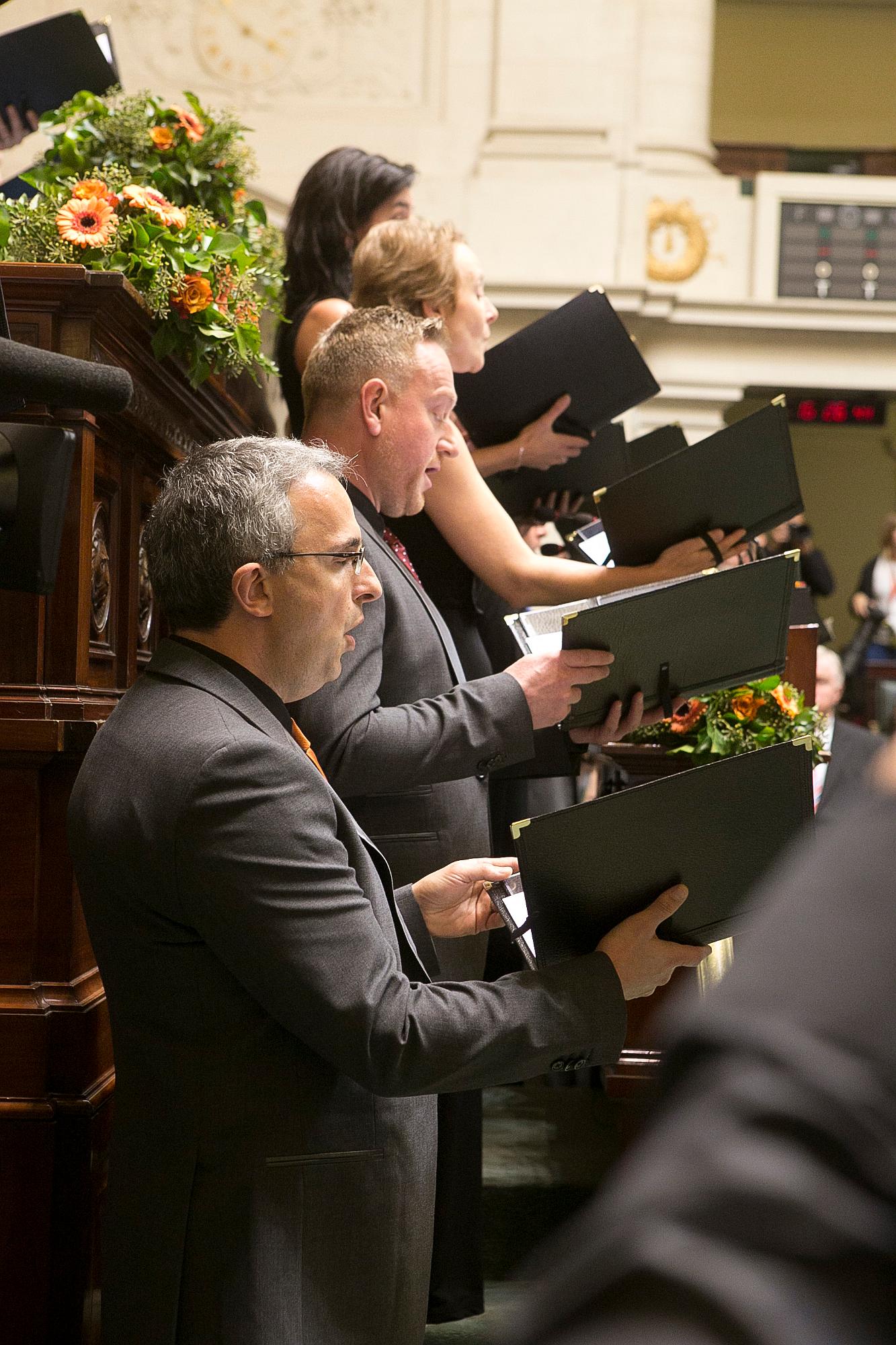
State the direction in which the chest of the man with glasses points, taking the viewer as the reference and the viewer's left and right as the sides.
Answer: facing to the right of the viewer

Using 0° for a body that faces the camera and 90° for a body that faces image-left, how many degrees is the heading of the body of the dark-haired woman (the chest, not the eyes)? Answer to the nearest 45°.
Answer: approximately 270°

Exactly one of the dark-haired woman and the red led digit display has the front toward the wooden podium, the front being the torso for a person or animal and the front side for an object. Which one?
the red led digit display

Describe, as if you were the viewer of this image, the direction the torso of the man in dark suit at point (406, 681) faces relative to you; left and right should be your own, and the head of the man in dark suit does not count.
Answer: facing to the right of the viewer

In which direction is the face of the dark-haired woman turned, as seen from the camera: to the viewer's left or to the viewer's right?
to the viewer's right

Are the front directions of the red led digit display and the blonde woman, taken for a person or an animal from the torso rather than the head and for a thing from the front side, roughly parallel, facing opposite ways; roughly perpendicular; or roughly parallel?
roughly perpendicular

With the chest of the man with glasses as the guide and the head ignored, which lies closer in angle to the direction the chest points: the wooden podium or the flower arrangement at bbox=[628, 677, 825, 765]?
the flower arrangement

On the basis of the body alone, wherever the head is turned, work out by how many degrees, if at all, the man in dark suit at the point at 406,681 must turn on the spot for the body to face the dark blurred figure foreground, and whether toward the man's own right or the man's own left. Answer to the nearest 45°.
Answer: approximately 90° to the man's own right

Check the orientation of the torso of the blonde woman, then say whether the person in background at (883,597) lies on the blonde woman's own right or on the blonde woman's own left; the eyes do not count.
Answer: on the blonde woman's own left

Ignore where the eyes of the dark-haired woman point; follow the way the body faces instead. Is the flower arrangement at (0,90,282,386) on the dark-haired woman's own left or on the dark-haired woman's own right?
on the dark-haired woman's own right

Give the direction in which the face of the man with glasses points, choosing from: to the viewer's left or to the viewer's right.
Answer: to the viewer's right
